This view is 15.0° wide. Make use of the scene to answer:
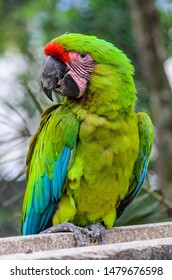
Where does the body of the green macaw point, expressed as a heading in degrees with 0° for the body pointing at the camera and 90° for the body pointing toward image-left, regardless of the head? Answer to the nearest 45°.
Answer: approximately 315°
